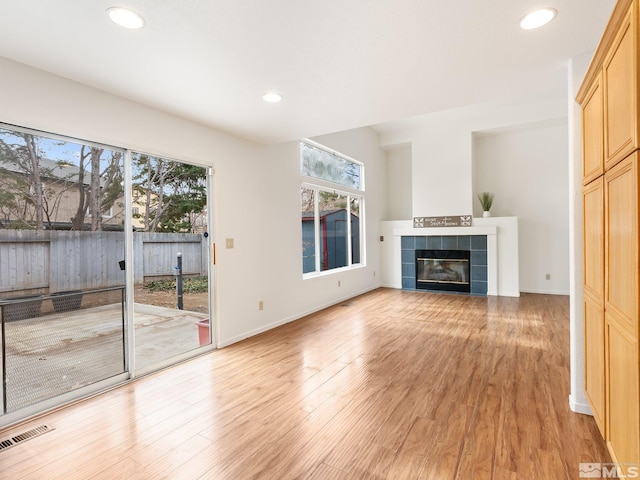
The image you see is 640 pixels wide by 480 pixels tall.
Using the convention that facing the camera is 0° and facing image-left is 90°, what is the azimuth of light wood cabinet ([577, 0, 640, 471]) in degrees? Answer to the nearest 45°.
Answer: approximately 90°

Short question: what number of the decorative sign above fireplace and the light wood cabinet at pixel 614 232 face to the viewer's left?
1

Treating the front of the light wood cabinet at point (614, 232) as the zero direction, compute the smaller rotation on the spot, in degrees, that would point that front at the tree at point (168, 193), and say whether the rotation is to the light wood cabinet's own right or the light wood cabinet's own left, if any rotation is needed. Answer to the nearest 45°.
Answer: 0° — it already faces it

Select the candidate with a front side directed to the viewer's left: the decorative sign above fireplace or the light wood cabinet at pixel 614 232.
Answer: the light wood cabinet

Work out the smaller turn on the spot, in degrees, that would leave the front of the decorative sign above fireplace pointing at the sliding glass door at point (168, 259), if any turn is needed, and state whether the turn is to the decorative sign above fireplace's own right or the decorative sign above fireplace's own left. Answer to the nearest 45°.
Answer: approximately 45° to the decorative sign above fireplace's own right

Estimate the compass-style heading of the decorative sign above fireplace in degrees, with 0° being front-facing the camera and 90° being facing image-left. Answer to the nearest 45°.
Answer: approximately 0°

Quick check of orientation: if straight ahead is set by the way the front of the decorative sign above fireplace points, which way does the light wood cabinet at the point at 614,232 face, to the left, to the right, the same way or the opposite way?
to the right

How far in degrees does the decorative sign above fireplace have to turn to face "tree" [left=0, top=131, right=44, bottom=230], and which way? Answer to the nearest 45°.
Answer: approximately 45° to its right

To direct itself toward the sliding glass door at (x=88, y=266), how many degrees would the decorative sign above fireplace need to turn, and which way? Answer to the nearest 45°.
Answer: approximately 45° to its right

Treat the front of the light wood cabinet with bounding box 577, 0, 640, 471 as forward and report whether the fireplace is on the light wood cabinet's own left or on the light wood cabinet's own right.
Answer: on the light wood cabinet's own right

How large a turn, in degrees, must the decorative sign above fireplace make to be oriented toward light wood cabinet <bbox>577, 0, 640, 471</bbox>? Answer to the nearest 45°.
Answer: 0° — it already faces it
